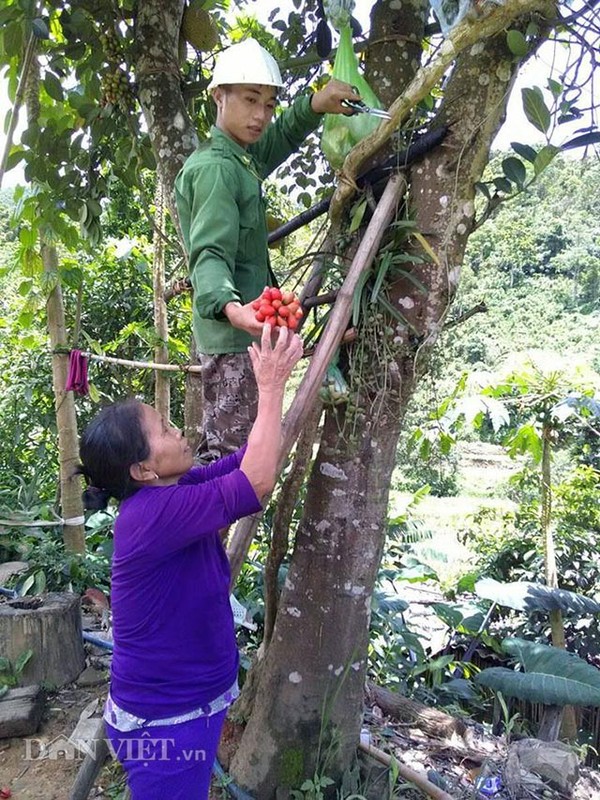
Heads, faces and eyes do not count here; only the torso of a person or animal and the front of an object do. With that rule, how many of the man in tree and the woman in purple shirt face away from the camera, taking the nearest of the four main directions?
0

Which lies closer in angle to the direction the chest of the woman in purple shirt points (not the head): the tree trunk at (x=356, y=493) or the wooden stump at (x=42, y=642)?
the tree trunk

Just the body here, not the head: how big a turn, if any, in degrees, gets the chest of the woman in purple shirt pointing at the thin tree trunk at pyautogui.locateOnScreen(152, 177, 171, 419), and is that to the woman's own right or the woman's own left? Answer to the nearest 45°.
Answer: approximately 90° to the woman's own left

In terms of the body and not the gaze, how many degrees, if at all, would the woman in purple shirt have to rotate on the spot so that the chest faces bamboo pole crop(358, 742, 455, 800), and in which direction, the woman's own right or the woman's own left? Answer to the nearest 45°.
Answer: approximately 45° to the woman's own left

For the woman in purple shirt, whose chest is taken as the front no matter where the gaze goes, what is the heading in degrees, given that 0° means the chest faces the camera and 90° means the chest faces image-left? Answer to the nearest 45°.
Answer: approximately 270°

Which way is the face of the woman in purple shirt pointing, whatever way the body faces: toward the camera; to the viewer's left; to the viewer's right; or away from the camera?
to the viewer's right
